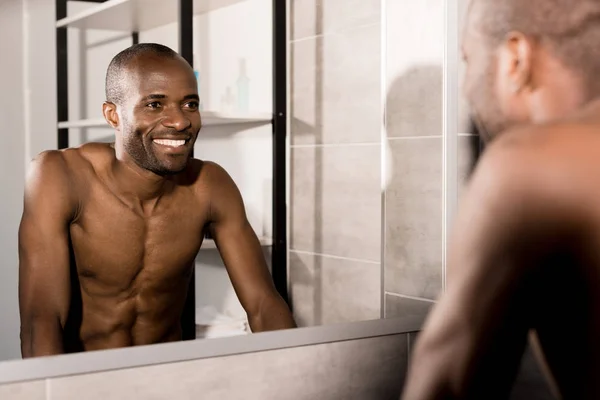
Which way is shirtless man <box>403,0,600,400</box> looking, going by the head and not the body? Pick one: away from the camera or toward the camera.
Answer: away from the camera

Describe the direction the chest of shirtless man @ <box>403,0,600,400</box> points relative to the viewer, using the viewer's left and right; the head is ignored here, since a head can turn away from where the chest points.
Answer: facing away from the viewer and to the left of the viewer

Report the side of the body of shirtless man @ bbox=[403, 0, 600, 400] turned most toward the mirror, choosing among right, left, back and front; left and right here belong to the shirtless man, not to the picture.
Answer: front
